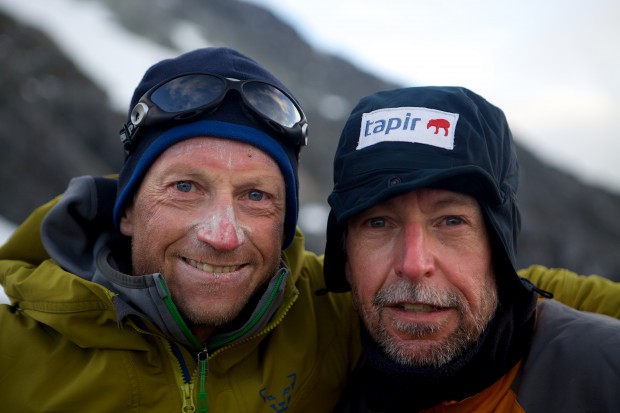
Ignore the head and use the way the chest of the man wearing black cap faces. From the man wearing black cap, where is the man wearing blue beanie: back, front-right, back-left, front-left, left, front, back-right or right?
right

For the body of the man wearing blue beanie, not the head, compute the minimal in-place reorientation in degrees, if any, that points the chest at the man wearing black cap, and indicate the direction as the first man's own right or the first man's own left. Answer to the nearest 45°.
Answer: approximately 45° to the first man's own left

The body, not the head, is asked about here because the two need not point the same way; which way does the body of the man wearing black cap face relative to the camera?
toward the camera

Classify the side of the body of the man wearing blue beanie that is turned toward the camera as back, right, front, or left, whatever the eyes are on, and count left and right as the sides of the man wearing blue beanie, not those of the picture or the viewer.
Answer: front

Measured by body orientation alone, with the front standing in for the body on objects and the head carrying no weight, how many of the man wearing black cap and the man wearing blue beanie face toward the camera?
2
